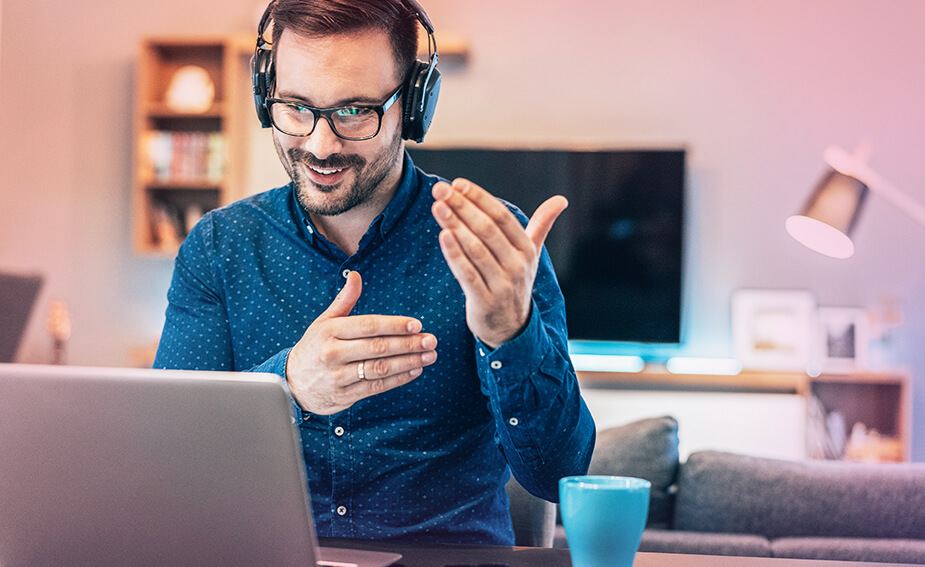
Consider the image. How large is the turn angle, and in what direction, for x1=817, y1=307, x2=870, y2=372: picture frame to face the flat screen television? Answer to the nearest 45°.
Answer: approximately 90° to its right

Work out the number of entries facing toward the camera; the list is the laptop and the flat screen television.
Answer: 1

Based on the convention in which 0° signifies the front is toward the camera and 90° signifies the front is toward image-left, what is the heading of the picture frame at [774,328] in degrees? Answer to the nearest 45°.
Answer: approximately 0°

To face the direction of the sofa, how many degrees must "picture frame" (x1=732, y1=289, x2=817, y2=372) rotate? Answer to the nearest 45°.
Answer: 0° — it already faces it

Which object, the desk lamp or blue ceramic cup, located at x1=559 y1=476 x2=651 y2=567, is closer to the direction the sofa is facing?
the blue ceramic cup

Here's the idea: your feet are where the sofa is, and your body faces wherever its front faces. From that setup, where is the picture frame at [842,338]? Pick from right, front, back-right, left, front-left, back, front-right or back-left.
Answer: back
